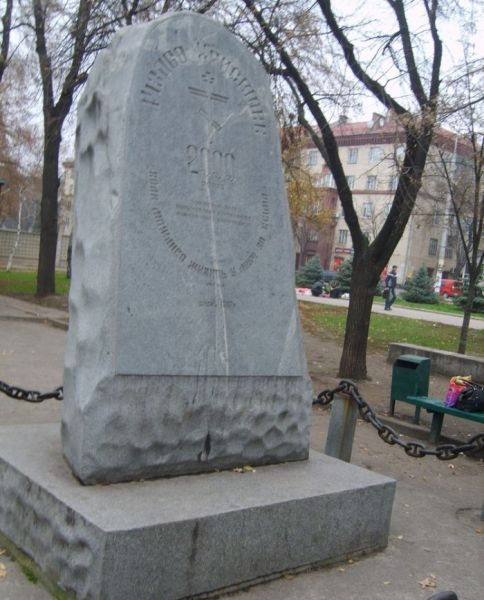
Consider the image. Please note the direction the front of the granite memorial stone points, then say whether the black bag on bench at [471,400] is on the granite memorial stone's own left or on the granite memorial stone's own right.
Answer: on the granite memorial stone's own left

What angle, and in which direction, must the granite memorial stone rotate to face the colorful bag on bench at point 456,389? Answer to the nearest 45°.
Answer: approximately 90° to its left

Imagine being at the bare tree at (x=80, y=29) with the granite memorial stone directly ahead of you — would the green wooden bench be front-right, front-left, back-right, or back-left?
front-left

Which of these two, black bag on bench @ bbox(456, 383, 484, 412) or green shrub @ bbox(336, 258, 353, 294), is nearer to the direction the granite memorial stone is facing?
the black bag on bench

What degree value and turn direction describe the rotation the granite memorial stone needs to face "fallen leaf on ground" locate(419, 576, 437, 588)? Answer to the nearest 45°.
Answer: approximately 45° to its left

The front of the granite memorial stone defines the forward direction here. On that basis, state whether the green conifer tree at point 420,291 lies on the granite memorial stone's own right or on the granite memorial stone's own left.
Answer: on the granite memorial stone's own left

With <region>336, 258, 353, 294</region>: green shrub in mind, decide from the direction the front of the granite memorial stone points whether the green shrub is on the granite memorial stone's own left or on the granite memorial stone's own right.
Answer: on the granite memorial stone's own left

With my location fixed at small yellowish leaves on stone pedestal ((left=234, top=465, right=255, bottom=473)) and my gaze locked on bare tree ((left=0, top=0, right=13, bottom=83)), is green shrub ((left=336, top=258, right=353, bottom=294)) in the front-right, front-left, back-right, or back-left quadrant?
front-right

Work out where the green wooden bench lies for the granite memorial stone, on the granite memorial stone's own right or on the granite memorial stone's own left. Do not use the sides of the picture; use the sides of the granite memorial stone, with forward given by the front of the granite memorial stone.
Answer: on the granite memorial stone's own left

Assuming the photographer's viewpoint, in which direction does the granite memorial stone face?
facing the viewer and to the right of the viewer

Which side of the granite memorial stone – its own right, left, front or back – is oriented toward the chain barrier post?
left
